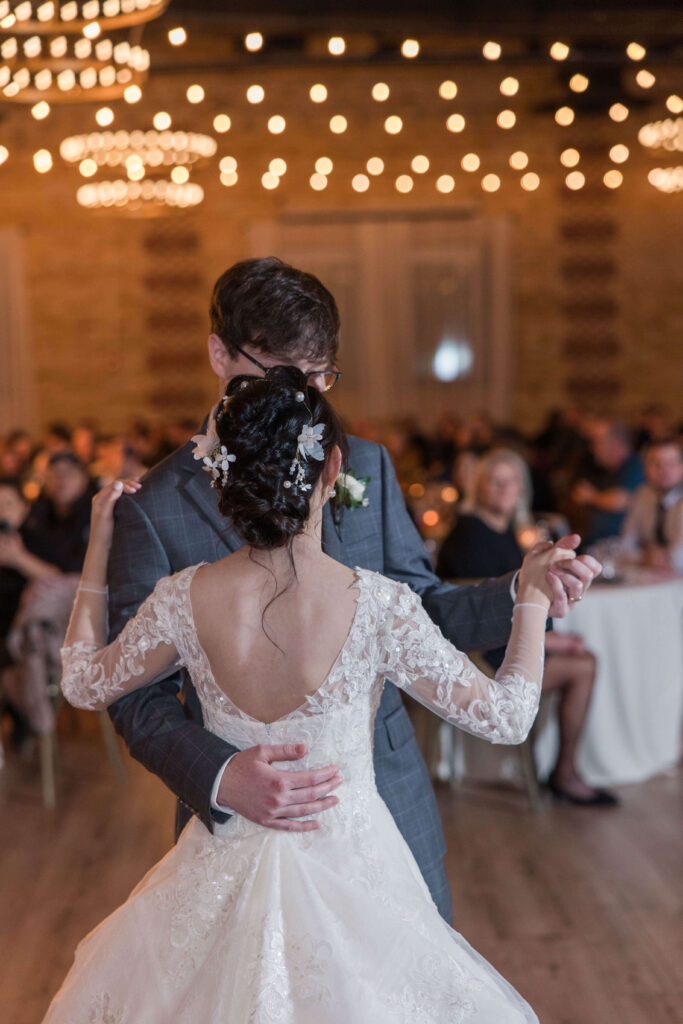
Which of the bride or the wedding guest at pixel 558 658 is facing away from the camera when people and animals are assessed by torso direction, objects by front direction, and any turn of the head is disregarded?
the bride

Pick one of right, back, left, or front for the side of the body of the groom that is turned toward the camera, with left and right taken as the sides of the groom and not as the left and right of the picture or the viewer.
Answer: front

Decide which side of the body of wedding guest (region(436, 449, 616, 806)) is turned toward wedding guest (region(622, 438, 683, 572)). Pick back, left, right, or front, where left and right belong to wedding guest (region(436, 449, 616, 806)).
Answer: left

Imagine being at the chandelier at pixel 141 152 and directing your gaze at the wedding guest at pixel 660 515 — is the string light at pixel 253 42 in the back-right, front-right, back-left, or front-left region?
front-right

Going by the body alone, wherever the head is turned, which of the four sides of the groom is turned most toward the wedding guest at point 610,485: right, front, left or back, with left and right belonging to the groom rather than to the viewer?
back

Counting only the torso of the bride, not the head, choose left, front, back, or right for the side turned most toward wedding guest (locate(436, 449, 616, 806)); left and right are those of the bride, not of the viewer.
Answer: front

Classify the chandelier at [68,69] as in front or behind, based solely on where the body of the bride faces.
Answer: in front

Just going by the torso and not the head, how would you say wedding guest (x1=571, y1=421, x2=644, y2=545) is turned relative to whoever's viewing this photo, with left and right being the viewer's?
facing the viewer and to the left of the viewer

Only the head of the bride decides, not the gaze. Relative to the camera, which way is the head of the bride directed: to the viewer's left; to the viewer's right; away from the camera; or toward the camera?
away from the camera

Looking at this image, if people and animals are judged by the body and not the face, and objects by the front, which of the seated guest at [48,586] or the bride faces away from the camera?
the bride

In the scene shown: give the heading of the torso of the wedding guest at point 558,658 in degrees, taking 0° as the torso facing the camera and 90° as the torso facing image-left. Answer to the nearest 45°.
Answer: approximately 315°

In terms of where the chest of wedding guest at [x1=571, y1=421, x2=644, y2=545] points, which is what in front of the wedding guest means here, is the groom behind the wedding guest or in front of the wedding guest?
in front

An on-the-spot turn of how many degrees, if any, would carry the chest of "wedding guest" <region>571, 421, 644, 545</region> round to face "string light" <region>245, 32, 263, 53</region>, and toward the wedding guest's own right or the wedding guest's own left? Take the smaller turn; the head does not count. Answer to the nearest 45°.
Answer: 0° — they already face it
